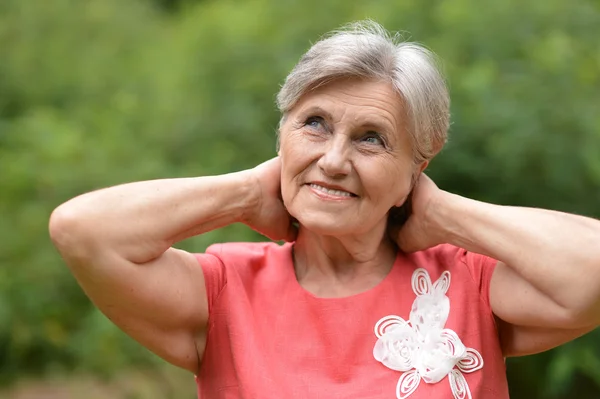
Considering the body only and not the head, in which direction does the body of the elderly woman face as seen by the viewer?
toward the camera
